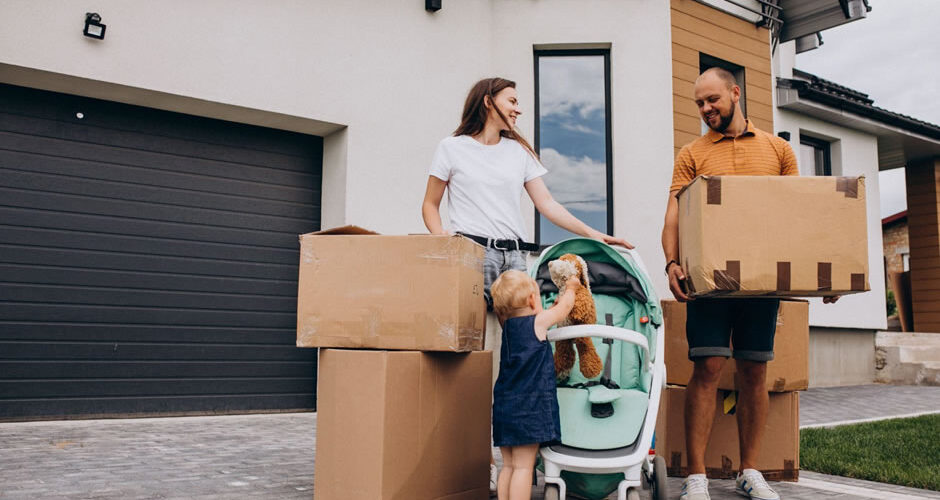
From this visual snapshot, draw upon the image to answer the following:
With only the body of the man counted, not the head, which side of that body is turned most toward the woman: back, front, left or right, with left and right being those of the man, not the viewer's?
right

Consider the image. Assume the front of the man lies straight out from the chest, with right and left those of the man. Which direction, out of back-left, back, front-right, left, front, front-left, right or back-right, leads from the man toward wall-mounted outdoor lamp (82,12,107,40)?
right

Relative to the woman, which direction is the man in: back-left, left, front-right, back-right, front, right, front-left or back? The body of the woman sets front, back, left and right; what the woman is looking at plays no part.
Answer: left

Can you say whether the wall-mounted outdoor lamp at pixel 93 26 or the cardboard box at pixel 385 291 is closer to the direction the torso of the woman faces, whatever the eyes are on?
the cardboard box

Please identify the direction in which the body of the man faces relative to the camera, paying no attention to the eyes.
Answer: toward the camera

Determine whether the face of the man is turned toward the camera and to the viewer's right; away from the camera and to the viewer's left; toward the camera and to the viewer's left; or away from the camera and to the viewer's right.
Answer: toward the camera and to the viewer's left

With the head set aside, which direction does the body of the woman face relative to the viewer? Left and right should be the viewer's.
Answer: facing the viewer
